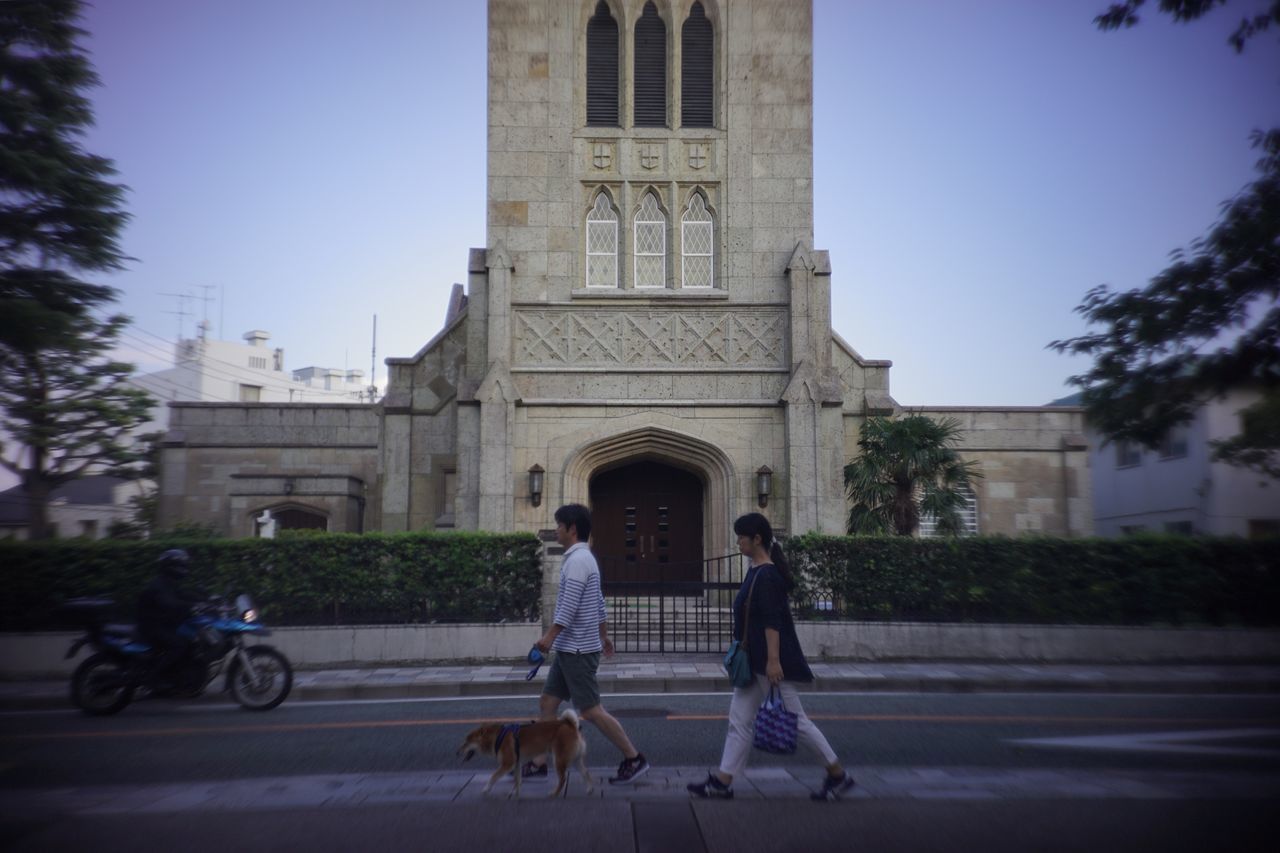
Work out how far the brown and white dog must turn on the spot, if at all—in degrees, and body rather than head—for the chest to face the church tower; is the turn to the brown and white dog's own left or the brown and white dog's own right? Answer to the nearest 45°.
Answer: approximately 90° to the brown and white dog's own right

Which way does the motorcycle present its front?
to the viewer's right

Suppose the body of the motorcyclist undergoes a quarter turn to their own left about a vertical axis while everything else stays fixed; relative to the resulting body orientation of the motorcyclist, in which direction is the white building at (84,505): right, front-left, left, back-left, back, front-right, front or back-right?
front

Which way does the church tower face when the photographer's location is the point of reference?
facing the viewer

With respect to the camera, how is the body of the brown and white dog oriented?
to the viewer's left

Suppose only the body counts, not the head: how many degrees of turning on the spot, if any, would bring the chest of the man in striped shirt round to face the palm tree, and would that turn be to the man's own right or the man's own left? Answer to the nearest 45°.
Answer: approximately 135° to the man's own right

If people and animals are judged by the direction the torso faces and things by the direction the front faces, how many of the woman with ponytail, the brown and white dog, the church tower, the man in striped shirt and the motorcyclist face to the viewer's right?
1

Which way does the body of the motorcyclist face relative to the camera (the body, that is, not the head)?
to the viewer's right

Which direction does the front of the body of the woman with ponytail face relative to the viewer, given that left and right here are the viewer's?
facing to the left of the viewer

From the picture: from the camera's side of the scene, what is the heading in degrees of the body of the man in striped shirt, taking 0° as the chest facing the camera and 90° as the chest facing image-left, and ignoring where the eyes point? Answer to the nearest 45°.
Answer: approximately 90°

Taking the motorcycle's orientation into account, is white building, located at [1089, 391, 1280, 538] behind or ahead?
ahead

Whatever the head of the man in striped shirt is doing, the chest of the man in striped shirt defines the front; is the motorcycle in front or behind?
in front

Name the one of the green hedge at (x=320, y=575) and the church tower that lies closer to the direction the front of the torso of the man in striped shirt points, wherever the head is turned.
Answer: the green hedge

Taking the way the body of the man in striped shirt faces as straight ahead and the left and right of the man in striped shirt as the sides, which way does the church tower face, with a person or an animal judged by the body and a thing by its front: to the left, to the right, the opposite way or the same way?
to the left

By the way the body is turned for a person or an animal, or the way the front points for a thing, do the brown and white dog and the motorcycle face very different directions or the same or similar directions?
very different directions
